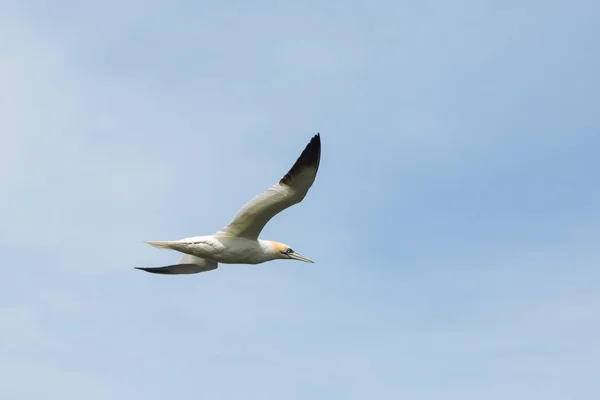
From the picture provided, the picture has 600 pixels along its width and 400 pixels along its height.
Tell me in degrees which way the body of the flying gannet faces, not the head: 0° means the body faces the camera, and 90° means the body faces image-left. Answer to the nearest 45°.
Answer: approximately 270°
